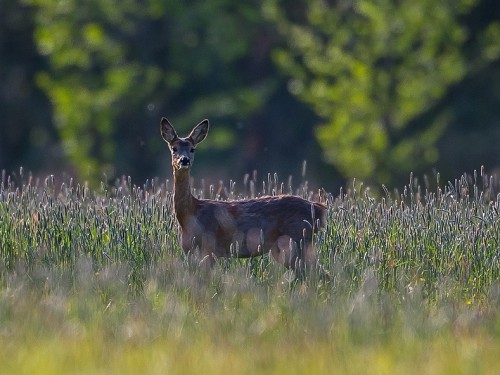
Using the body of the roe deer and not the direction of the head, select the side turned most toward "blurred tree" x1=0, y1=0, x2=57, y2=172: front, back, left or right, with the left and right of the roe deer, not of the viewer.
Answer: right

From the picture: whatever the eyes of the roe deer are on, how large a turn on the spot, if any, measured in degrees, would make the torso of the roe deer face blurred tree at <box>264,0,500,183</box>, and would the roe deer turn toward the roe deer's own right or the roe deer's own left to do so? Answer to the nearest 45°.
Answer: approximately 90° to the roe deer's own right

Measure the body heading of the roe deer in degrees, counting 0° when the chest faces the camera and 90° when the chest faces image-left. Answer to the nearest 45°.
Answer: approximately 90°

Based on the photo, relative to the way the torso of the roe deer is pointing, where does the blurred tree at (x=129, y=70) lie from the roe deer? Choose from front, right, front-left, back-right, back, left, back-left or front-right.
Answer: right
